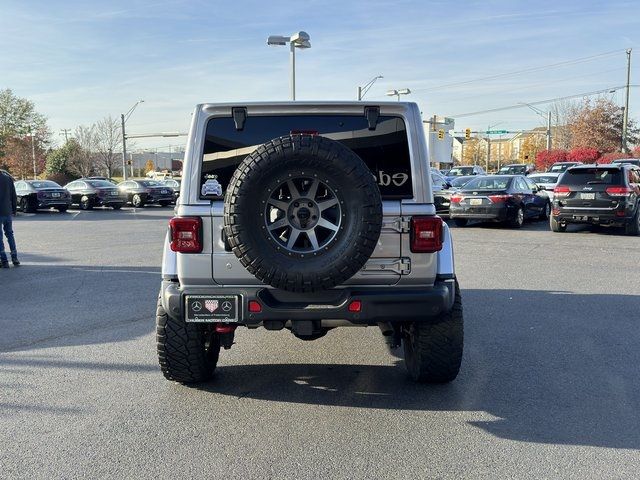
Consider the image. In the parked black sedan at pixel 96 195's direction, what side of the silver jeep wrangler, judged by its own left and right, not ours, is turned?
front

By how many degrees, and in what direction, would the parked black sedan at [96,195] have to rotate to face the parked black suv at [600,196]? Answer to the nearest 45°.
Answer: approximately 180°

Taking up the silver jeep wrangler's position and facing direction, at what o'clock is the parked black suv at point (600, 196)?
The parked black suv is roughly at 1 o'clock from the silver jeep wrangler.

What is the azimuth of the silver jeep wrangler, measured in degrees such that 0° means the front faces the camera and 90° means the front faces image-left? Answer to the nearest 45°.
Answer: approximately 180°
